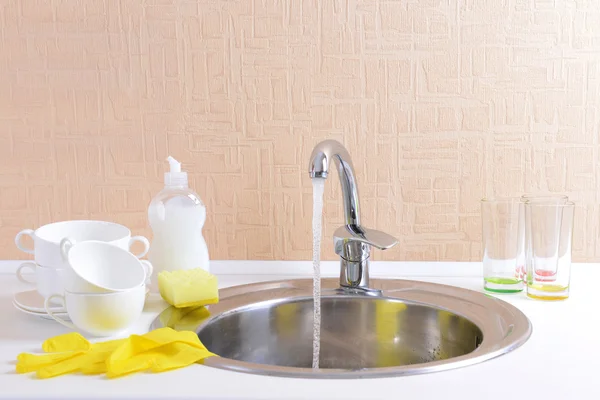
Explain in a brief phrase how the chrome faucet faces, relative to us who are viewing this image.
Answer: facing the viewer and to the left of the viewer

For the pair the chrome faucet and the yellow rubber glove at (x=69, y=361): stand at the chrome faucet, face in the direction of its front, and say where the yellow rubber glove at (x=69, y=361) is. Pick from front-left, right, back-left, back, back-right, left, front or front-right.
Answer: front

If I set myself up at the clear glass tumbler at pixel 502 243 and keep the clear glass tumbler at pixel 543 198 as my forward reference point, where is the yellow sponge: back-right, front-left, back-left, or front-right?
back-left
